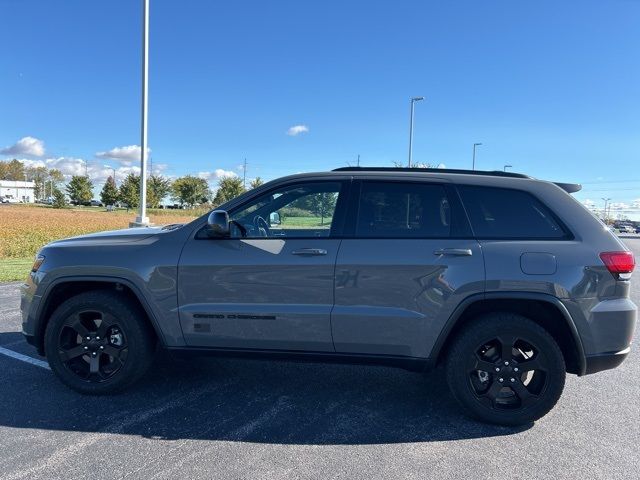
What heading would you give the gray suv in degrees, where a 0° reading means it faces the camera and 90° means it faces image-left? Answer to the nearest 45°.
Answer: approximately 90°
